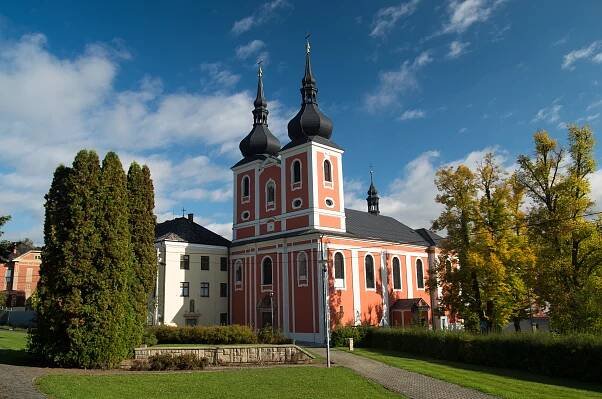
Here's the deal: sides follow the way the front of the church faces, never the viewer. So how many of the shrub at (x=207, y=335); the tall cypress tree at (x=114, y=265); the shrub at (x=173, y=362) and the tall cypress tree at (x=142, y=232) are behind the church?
0

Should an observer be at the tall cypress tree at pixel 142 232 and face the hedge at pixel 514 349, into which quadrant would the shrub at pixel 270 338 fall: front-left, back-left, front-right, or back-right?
front-left

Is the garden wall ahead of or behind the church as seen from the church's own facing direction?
ahead

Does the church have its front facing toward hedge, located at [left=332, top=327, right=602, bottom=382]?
no

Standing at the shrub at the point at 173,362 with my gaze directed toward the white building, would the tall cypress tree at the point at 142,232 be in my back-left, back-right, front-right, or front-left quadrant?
front-left

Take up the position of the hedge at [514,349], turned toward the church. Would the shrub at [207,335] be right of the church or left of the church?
left

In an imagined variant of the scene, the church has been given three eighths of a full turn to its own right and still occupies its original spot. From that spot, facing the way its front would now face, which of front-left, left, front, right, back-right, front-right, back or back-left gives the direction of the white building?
left

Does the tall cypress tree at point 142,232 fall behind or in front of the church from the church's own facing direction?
in front

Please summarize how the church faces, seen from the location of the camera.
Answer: facing the viewer and to the left of the viewer

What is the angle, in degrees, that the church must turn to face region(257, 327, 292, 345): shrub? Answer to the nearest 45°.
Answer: approximately 45° to its left

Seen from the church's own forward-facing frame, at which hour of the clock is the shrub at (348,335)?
The shrub is roughly at 10 o'clock from the church.

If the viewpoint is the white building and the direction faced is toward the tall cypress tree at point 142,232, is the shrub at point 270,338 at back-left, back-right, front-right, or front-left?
front-left

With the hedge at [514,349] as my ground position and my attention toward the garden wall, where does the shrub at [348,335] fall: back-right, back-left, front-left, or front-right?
front-right
